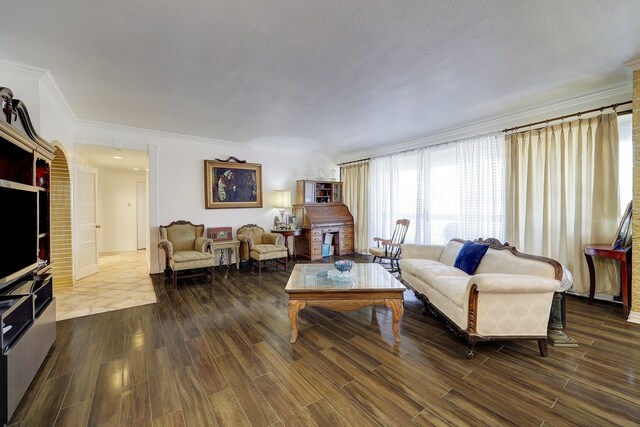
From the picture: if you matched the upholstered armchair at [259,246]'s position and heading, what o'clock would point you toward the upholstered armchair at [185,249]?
the upholstered armchair at [185,249] is roughly at 4 o'clock from the upholstered armchair at [259,246].

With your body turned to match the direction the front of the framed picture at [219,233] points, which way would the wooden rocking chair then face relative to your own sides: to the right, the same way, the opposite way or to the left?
to the right

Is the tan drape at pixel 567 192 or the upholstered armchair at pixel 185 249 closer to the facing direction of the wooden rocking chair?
the upholstered armchair

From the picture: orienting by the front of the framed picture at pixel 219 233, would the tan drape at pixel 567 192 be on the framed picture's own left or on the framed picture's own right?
on the framed picture's own left

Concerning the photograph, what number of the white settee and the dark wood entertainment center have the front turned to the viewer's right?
1

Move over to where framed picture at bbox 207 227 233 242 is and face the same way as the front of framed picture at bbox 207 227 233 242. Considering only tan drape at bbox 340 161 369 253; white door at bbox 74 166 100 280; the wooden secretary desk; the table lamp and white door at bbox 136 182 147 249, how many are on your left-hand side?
3

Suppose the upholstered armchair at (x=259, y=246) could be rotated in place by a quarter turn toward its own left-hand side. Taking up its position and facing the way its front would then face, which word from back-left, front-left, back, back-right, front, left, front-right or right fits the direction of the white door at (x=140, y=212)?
left

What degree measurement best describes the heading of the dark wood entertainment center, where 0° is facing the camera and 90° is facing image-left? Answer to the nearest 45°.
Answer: approximately 270°

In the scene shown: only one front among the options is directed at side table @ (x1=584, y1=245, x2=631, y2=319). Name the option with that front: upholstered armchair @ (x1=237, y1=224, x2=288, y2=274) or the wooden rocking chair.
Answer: the upholstered armchair

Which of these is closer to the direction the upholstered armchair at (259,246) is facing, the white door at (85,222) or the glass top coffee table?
the glass top coffee table

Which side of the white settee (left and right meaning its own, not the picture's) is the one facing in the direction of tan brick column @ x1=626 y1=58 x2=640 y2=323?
back
